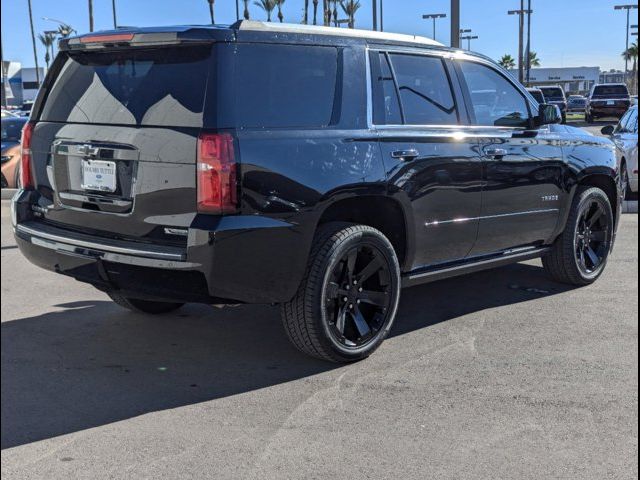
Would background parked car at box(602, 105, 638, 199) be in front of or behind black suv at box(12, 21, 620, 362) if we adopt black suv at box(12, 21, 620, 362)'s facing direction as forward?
in front

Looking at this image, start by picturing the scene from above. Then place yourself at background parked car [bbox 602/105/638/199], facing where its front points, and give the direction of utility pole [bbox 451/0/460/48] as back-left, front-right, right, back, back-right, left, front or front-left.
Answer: right

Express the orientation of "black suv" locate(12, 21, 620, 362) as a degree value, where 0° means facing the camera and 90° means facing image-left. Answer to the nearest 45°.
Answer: approximately 225°

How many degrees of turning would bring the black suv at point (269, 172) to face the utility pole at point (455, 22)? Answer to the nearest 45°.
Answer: approximately 45° to its left

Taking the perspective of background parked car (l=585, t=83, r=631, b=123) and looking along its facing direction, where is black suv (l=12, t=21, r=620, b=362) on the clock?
The black suv is roughly at 6 o'clock from the background parked car.

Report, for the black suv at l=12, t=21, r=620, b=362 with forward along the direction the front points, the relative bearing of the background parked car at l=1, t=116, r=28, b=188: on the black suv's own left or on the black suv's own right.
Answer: on the black suv's own left

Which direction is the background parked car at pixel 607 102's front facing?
away from the camera

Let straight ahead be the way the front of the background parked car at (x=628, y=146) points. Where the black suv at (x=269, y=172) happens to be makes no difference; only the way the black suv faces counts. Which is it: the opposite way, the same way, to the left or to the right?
the opposite way

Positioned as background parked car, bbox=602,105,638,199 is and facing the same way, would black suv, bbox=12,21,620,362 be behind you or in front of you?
in front

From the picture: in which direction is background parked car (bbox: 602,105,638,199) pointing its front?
toward the camera
